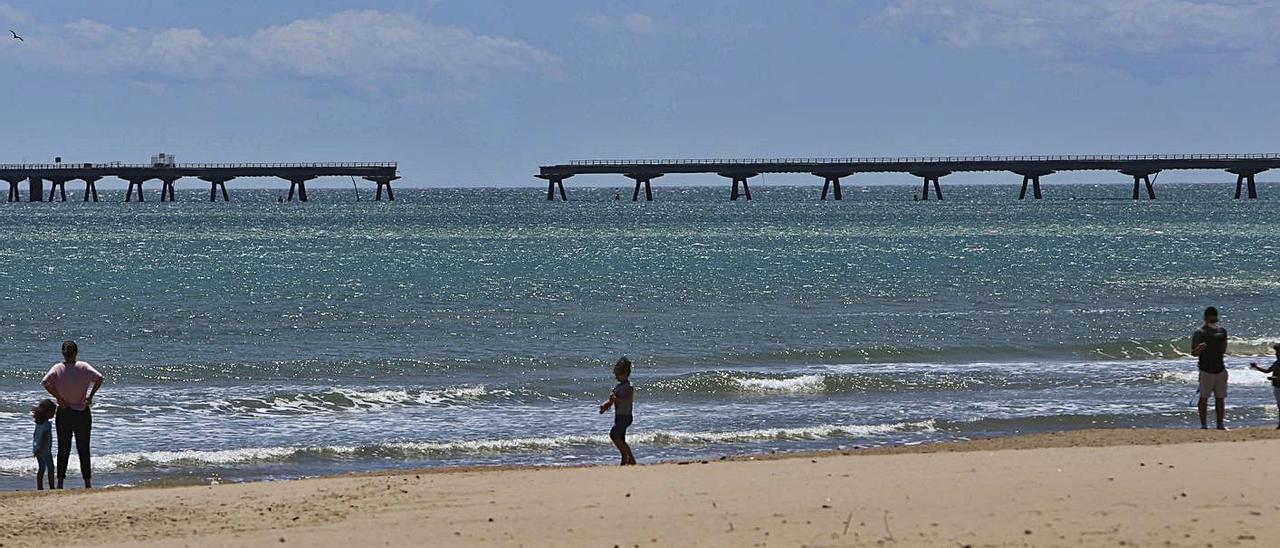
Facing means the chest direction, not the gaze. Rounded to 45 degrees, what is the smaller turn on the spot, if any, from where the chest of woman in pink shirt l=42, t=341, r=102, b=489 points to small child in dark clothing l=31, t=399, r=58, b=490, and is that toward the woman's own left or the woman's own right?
approximately 45° to the woman's own left

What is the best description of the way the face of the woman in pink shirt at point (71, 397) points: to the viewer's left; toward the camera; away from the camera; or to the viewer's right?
away from the camera

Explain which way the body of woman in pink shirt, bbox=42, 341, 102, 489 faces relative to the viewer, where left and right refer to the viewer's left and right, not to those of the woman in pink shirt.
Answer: facing away from the viewer
